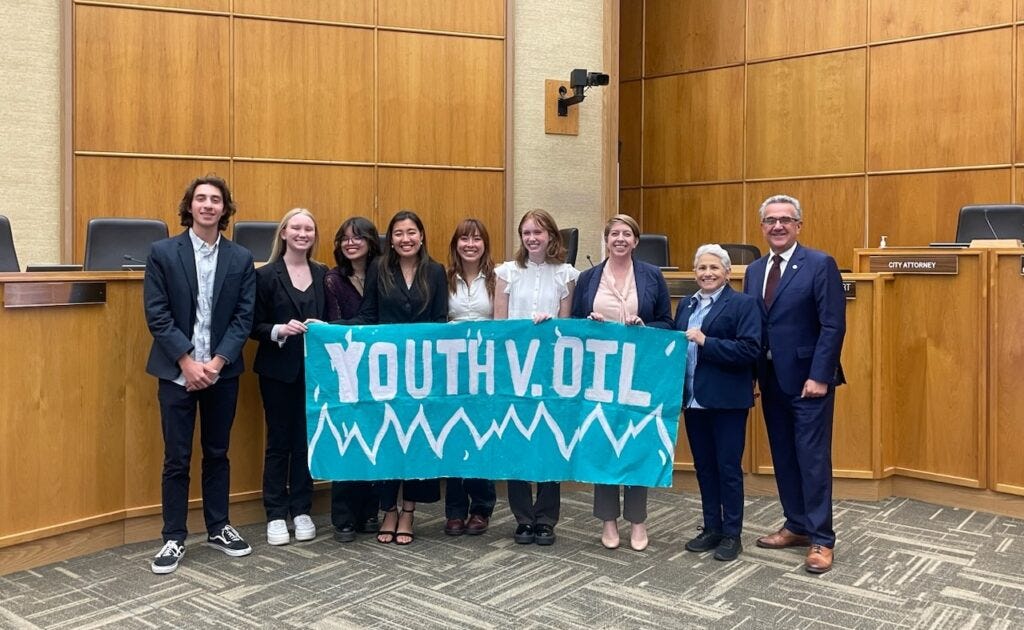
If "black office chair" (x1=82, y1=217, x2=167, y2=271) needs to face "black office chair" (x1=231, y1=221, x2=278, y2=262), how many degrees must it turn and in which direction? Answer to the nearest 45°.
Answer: approximately 90° to its left

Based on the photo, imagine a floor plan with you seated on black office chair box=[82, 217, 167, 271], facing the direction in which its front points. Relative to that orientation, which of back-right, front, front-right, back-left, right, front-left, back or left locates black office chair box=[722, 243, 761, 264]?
left

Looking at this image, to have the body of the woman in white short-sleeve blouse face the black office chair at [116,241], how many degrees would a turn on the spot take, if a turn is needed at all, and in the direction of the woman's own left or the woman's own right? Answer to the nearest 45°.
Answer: approximately 90° to the woman's own right

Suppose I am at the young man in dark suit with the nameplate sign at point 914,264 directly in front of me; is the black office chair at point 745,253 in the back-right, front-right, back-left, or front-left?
front-left

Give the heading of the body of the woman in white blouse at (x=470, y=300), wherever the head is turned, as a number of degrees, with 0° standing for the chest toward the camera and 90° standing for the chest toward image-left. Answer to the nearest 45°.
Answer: approximately 0°

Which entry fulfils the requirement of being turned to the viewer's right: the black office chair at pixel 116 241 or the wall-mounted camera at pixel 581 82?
the wall-mounted camera

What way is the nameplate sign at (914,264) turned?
toward the camera

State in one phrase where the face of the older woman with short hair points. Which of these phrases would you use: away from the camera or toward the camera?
toward the camera

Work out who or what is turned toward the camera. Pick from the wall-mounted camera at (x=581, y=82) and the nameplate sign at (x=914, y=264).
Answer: the nameplate sign

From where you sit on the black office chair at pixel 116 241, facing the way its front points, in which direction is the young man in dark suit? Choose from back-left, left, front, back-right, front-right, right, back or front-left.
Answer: front

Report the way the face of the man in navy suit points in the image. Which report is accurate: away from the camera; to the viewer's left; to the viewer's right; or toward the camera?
toward the camera

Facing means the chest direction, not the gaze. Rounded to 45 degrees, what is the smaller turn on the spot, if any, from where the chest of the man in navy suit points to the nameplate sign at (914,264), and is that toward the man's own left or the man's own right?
approximately 180°

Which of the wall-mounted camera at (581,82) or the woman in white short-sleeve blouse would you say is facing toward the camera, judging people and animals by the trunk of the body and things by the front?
the woman in white short-sleeve blouse

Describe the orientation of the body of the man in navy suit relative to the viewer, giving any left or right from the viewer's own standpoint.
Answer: facing the viewer and to the left of the viewer

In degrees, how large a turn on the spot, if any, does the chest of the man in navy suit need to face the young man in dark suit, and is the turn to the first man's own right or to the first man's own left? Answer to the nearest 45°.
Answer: approximately 45° to the first man's own right

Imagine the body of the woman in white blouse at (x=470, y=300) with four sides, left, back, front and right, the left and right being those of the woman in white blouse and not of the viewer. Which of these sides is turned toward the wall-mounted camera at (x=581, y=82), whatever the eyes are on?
back

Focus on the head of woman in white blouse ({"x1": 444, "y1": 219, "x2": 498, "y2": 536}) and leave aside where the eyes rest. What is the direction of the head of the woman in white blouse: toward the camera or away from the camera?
toward the camera
